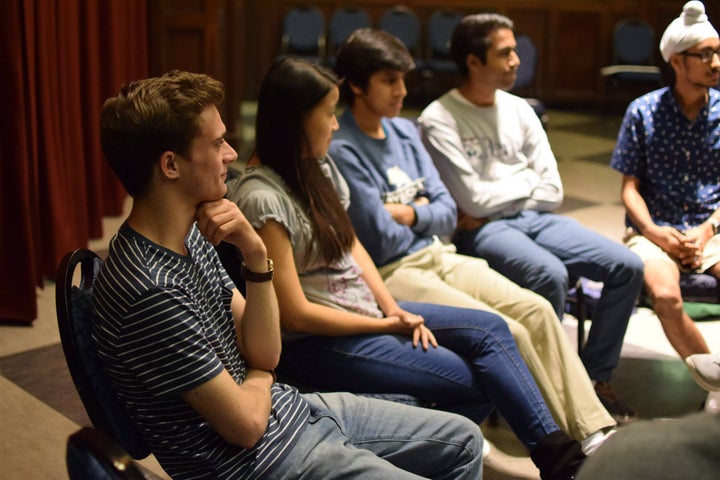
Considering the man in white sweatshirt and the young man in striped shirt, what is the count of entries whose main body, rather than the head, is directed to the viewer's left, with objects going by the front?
0

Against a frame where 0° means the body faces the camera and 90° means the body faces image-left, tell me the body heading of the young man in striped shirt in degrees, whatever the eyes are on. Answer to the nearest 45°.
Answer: approximately 270°

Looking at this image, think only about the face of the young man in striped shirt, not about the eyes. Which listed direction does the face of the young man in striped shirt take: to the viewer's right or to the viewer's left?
to the viewer's right

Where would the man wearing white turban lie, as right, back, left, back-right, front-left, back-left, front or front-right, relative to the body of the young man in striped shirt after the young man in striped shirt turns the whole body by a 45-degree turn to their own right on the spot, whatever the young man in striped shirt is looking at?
left

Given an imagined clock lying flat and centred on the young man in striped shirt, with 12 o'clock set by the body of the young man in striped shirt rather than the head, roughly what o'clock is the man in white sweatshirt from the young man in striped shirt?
The man in white sweatshirt is roughly at 10 o'clock from the young man in striped shirt.
